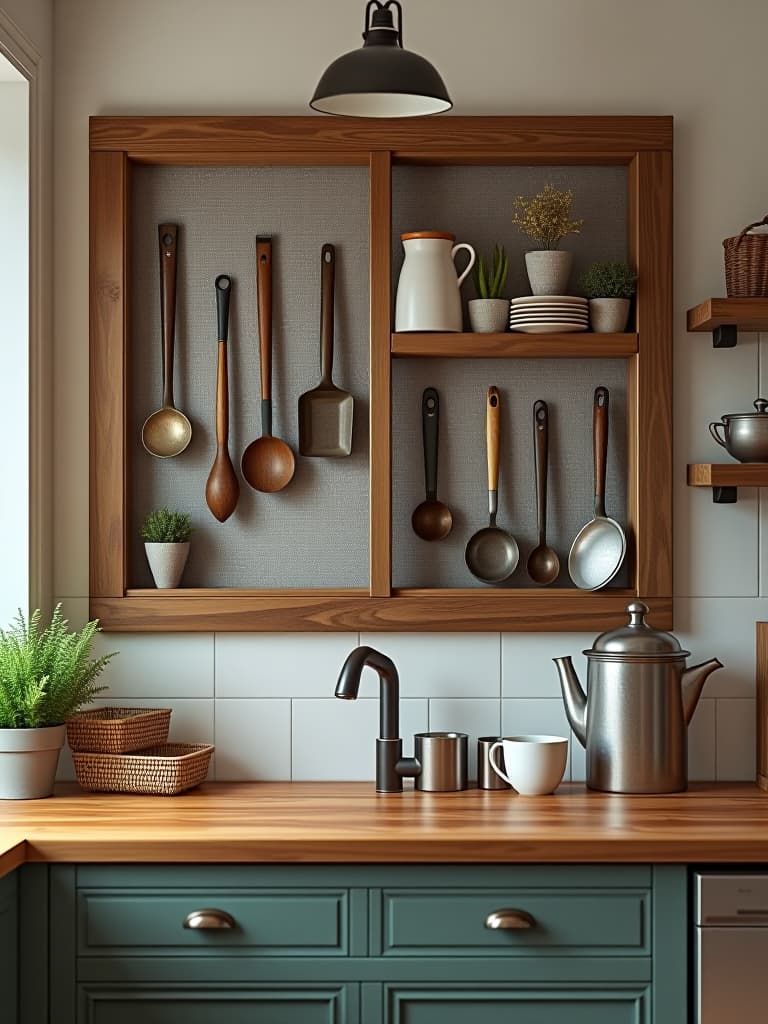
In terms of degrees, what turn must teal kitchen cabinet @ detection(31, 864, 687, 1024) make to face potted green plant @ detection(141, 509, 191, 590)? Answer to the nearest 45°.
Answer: approximately 135° to its right

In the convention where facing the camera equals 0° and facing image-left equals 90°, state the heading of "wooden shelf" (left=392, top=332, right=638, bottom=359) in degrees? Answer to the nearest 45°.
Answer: approximately 0°

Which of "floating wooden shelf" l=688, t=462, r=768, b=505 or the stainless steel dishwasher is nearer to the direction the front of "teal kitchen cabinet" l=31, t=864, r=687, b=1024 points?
the stainless steel dishwasher

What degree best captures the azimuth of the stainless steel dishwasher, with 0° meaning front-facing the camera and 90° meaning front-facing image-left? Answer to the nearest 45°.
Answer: approximately 0°
